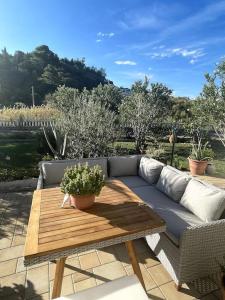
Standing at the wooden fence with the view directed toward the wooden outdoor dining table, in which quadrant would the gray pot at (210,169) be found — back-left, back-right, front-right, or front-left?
front-left

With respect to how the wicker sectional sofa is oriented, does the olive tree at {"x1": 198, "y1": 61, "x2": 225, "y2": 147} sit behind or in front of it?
behind

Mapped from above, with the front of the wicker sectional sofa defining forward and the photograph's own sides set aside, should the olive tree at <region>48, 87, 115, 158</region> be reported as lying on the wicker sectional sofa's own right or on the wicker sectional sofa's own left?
on the wicker sectional sofa's own right
